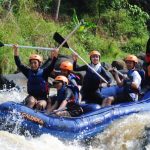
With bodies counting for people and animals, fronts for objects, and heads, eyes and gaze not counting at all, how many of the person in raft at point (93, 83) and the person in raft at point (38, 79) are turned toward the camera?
2

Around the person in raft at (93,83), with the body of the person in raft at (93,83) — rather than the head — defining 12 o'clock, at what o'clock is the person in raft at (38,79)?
the person in raft at (38,79) is roughly at 2 o'clock from the person in raft at (93,83).

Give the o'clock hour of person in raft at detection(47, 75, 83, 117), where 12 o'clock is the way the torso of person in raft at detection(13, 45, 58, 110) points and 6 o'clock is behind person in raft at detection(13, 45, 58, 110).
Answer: person in raft at detection(47, 75, 83, 117) is roughly at 10 o'clock from person in raft at detection(13, 45, 58, 110).

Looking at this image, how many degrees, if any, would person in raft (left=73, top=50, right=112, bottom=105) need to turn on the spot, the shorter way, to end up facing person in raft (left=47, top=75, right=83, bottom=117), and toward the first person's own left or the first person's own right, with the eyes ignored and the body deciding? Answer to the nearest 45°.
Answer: approximately 45° to the first person's own right

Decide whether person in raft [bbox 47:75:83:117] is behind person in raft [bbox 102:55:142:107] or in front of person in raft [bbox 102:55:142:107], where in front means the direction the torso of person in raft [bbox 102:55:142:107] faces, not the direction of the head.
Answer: in front

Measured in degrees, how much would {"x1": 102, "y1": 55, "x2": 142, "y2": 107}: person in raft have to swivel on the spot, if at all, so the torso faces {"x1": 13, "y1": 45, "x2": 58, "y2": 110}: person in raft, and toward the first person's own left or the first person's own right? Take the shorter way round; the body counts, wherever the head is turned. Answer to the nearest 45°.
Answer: approximately 45° to the first person's own right

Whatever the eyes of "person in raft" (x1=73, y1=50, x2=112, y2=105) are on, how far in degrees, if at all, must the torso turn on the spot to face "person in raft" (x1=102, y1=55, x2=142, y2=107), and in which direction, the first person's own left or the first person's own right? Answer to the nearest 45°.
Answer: approximately 90° to the first person's own left

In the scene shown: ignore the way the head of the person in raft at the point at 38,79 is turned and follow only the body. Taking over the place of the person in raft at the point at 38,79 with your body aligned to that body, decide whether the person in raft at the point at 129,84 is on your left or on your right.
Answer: on your left
